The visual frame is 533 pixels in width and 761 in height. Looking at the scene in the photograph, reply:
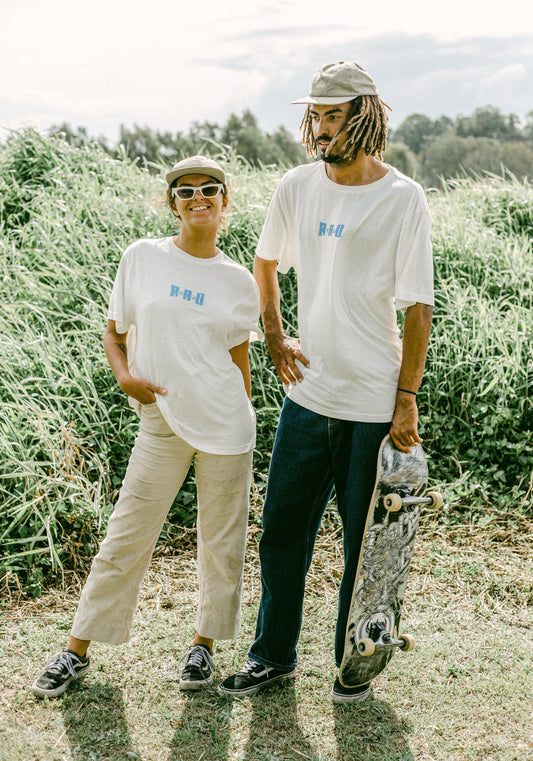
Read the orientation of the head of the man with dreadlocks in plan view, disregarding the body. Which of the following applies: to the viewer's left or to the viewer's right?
to the viewer's left

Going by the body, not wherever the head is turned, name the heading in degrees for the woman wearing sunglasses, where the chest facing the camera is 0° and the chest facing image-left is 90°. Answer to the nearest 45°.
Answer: approximately 0°
